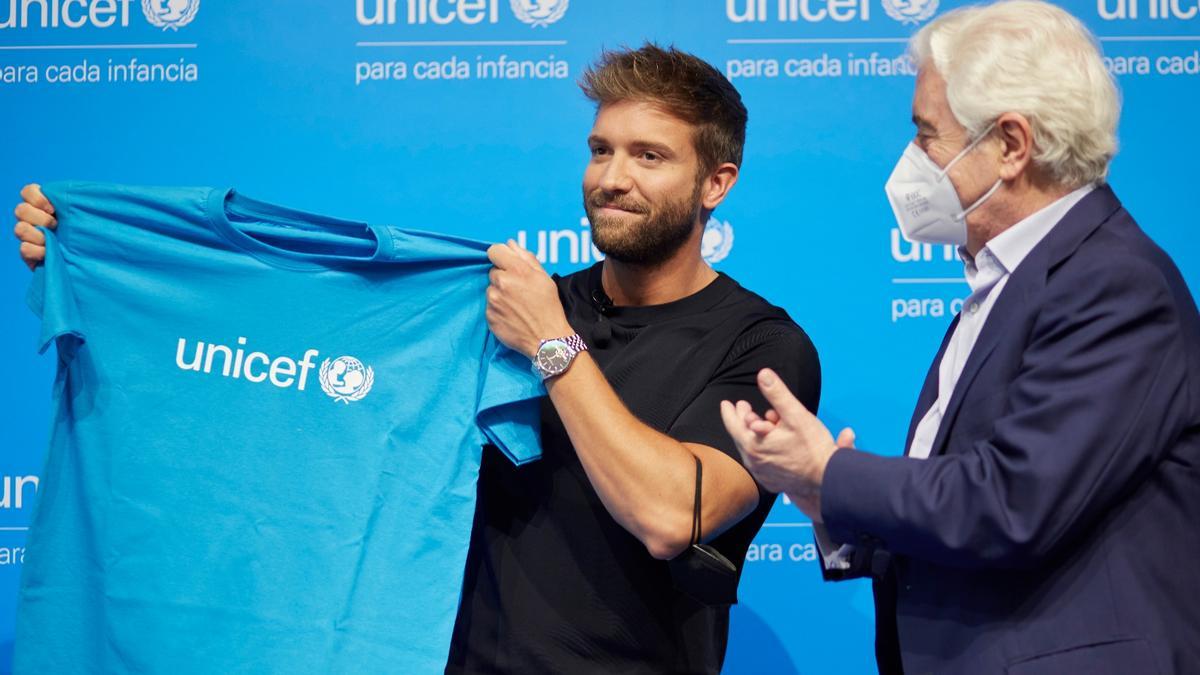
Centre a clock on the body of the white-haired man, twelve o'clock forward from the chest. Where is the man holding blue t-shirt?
The man holding blue t-shirt is roughly at 1 o'clock from the white-haired man.

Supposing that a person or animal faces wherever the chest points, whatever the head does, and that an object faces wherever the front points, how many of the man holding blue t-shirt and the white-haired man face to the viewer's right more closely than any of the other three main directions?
0

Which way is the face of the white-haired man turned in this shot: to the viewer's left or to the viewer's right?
to the viewer's left

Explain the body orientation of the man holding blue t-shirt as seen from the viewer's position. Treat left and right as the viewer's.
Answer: facing the viewer and to the left of the viewer

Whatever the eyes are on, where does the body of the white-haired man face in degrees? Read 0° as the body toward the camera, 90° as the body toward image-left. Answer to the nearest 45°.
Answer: approximately 90°

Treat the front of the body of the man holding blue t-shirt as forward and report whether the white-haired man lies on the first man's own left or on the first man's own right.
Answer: on the first man's own left

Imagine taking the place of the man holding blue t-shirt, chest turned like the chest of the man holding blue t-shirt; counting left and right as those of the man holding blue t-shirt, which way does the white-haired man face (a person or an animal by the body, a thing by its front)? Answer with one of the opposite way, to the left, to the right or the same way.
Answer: to the right
